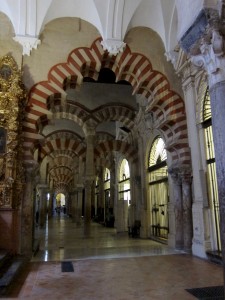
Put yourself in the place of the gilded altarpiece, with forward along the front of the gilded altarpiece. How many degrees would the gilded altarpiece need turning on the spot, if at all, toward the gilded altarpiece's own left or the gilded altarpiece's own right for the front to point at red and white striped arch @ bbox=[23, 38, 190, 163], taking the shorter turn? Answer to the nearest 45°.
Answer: approximately 45° to the gilded altarpiece's own left

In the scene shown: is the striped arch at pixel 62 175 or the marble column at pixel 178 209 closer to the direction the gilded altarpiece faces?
the marble column

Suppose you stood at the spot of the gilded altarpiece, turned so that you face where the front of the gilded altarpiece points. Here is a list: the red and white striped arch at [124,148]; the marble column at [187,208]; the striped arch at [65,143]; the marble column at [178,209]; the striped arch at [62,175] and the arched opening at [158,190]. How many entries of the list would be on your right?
0

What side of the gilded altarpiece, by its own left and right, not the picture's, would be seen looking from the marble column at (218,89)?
front

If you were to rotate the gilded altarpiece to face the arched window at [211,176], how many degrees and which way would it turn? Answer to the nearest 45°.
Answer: approximately 45° to its left

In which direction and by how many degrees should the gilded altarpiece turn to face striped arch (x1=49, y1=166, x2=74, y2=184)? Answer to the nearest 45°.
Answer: approximately 135° to its left

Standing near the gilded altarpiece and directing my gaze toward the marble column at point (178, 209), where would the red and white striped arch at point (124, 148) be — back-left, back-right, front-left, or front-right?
front-left

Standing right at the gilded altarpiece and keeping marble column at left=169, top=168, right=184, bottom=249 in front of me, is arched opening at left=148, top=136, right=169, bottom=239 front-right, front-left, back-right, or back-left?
front-left

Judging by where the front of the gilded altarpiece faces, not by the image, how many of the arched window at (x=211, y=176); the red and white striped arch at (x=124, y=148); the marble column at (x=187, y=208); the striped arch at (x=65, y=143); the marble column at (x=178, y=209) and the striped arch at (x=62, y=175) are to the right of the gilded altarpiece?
0

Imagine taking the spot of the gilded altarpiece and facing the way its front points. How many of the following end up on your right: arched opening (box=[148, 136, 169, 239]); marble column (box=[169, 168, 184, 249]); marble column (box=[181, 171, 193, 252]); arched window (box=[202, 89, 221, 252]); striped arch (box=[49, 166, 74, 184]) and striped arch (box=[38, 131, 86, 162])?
0

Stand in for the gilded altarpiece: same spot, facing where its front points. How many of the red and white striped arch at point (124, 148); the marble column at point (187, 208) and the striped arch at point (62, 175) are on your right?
0

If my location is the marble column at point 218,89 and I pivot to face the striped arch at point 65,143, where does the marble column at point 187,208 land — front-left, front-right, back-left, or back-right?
front-right

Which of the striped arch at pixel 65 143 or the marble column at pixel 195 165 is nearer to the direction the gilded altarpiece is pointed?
the marble column

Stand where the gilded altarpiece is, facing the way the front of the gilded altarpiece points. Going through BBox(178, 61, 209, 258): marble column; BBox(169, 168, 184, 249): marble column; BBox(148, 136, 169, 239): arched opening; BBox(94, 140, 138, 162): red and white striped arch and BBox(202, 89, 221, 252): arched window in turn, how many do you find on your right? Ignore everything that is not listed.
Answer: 0

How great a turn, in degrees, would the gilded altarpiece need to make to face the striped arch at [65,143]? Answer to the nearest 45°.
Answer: approximately 135° to its left

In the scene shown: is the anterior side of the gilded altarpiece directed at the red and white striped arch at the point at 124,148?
no

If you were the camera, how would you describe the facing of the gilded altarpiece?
facing the viewer and to the right of the viewer

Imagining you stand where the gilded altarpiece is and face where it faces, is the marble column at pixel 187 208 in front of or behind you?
in front
